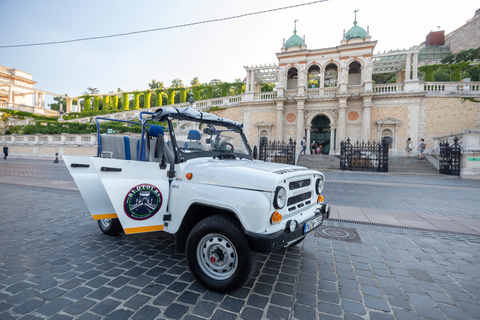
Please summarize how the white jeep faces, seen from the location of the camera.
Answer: facing the viewer and to the right of the viewer

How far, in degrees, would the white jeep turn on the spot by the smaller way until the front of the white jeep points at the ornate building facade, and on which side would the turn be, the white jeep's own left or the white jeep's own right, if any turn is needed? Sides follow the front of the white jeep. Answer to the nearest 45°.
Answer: approximately 90° to the white jeep's own left

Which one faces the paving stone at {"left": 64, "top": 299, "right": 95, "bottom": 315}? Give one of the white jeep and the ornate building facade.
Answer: the ornate building facade

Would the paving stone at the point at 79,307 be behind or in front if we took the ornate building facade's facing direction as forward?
in front

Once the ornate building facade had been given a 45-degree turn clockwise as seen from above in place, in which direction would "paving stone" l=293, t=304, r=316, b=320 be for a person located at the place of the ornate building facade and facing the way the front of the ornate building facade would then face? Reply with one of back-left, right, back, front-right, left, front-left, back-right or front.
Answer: front-left

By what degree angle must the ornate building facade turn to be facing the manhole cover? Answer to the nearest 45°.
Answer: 0° — it already faces it

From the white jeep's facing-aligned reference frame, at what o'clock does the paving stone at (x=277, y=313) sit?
The paving stone is roughly at 12 o'clock from the white jeep.

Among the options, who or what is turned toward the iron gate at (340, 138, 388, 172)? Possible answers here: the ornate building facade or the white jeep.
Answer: the ornate building facade

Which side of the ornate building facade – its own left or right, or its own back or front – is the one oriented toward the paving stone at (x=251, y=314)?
front

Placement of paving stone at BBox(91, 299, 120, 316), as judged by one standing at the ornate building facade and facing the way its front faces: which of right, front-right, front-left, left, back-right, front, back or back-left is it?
front

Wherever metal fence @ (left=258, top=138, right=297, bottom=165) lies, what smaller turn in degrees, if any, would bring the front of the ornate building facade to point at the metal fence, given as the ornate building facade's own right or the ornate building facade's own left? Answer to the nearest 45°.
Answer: approximately 45° to the ornate building facade's own right

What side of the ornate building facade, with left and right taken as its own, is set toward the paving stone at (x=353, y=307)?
front

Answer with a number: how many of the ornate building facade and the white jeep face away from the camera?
0

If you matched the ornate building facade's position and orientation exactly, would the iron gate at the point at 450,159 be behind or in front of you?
in front

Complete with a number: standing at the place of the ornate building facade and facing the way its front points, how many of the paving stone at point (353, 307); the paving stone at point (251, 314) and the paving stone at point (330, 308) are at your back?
0

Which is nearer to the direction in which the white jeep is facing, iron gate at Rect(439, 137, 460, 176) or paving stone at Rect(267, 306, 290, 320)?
the paving stone

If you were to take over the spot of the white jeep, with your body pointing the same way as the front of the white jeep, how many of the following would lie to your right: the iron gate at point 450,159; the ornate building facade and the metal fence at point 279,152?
0

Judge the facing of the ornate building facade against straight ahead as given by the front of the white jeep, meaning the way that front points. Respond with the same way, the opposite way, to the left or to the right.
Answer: to the right

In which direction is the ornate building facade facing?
toward the camera

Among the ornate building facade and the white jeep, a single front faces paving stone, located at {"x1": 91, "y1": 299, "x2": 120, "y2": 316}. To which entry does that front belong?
the ornate building facade
